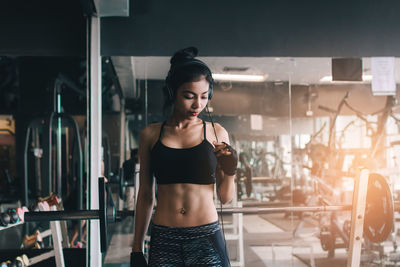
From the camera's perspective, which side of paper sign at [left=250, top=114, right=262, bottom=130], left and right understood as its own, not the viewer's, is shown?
front

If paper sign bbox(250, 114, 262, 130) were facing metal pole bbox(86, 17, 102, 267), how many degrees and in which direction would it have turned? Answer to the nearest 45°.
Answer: approximately 45° to its right

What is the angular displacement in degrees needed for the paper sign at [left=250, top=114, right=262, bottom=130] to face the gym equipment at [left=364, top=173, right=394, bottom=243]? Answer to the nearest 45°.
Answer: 0° — it already faces it

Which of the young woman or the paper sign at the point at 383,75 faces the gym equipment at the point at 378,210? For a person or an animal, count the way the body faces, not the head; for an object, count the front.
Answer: the paper sign

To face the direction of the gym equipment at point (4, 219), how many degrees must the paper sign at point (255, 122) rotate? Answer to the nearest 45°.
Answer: approximately 45° to its right

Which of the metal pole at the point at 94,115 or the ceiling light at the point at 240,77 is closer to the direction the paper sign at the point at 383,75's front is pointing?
the metal pole

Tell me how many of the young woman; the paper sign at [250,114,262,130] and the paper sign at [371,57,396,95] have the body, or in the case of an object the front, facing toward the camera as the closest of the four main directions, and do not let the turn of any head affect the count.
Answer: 3

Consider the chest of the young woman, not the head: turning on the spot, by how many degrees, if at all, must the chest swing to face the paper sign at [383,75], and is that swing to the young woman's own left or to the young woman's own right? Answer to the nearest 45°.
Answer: approximately 135° to the young woman's own left

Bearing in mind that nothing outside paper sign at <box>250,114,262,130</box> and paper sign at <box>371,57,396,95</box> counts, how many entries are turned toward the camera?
2

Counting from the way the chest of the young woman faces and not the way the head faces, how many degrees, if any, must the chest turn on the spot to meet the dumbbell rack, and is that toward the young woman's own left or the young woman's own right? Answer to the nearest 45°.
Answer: approximately 135° to the young woman's own right

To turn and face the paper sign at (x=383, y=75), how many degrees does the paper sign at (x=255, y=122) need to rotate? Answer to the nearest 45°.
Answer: approximately 45° to its left

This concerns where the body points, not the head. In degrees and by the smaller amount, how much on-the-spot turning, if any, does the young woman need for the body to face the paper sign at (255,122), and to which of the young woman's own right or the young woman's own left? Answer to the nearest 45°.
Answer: approximately 180°
